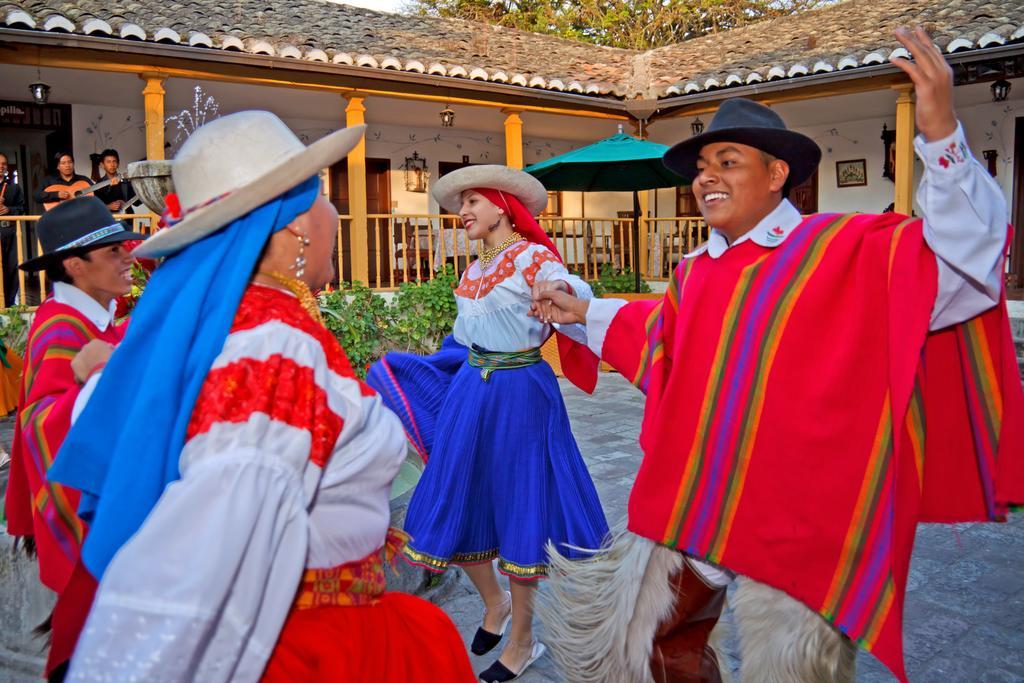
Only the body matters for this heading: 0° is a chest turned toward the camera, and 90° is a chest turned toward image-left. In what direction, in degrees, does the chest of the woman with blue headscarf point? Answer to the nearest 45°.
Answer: approximately 270°

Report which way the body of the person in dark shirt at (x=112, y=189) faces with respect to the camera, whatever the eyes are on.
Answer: toward the camera

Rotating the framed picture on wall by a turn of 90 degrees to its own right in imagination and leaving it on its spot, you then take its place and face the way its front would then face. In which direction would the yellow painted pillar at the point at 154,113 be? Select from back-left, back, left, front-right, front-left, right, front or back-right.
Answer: front-left

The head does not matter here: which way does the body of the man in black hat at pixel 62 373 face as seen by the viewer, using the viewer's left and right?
facing to the right of the viewer

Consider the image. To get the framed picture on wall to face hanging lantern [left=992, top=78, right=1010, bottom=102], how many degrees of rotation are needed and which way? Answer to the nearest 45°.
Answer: approximately 45° to its left

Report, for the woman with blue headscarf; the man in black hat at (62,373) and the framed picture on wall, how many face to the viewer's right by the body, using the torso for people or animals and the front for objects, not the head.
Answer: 2

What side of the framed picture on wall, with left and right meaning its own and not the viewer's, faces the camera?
front

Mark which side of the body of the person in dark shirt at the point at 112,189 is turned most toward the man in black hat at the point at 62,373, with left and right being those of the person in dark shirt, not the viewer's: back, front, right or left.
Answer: front

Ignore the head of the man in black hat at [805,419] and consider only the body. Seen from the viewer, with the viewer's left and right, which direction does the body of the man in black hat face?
facing the viewer and to the left of the viewer

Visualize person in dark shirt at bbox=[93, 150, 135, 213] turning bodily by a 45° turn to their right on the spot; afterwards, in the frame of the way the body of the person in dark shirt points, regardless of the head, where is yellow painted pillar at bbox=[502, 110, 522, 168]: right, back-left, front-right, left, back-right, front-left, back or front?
back-left
